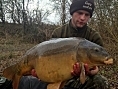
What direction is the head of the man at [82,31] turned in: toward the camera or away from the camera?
toward the camera

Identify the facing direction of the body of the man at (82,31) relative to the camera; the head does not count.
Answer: toward the camera
